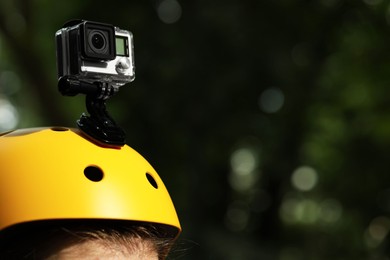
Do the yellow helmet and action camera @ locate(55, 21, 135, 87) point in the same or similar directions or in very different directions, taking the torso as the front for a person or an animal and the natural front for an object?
same or similar directions

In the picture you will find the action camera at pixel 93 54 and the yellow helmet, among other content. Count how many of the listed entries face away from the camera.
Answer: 0
